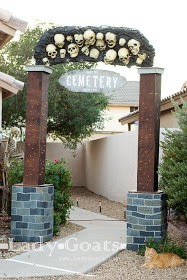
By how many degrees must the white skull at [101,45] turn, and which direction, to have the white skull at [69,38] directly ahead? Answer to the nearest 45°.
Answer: approximately 90° to its right

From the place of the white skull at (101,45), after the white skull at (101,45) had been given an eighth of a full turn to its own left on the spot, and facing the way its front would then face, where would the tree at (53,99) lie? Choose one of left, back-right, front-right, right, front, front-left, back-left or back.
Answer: back-left

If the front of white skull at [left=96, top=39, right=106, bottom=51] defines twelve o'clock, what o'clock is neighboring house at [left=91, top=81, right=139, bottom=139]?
The neighboring house is roughly at 6 o'clock from the white skull.

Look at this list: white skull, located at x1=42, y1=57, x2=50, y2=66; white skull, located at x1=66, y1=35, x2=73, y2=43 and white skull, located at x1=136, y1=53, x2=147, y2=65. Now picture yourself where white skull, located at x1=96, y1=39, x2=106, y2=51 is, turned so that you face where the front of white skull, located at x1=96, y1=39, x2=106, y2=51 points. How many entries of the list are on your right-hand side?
2

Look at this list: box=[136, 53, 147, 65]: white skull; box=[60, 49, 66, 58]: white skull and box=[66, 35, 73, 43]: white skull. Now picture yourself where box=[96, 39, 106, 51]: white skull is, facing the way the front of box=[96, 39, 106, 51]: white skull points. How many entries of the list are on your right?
2

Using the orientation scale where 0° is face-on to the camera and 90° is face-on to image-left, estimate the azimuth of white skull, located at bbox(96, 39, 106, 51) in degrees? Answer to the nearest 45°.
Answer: approximately 0°

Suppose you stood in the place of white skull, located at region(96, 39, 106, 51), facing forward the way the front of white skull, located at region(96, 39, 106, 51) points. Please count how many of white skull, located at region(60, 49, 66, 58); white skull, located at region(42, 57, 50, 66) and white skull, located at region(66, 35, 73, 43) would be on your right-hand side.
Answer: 3
